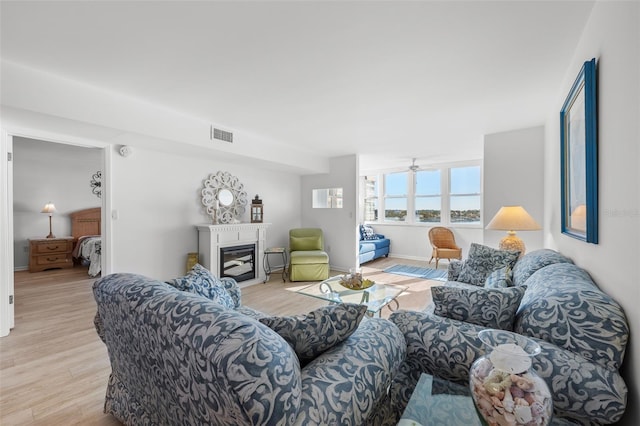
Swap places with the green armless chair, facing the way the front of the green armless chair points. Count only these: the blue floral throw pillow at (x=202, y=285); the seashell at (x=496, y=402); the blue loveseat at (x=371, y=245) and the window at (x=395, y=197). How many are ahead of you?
2

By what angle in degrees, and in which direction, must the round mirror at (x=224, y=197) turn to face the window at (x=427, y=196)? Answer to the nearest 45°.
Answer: approximately 45° to its left

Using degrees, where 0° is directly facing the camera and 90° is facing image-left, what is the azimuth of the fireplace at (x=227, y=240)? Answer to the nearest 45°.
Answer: approximately 315°

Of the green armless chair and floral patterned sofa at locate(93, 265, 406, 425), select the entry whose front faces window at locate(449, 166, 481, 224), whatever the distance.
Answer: the floral patterned sofa

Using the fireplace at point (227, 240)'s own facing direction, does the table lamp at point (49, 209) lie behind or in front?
behind

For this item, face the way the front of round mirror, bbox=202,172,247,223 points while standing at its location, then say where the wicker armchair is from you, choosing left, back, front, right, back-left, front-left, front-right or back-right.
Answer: front-left

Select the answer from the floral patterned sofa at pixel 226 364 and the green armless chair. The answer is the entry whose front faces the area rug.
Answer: the floral patterned sofa

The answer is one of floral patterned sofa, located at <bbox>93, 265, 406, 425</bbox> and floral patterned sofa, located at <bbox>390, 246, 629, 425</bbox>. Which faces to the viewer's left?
floral patterned sofa, located at <bbox>390, 246, 629, 425</bbox>
